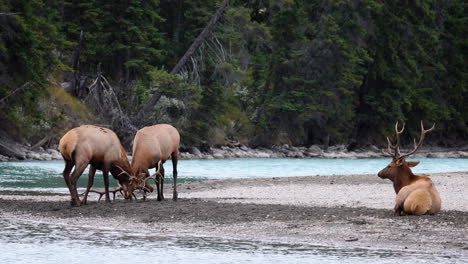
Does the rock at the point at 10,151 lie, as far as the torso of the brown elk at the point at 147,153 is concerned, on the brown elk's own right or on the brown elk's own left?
on the brown elk's own right

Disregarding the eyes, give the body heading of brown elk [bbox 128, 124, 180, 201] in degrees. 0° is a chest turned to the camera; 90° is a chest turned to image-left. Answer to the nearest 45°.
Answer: approximately 45°
